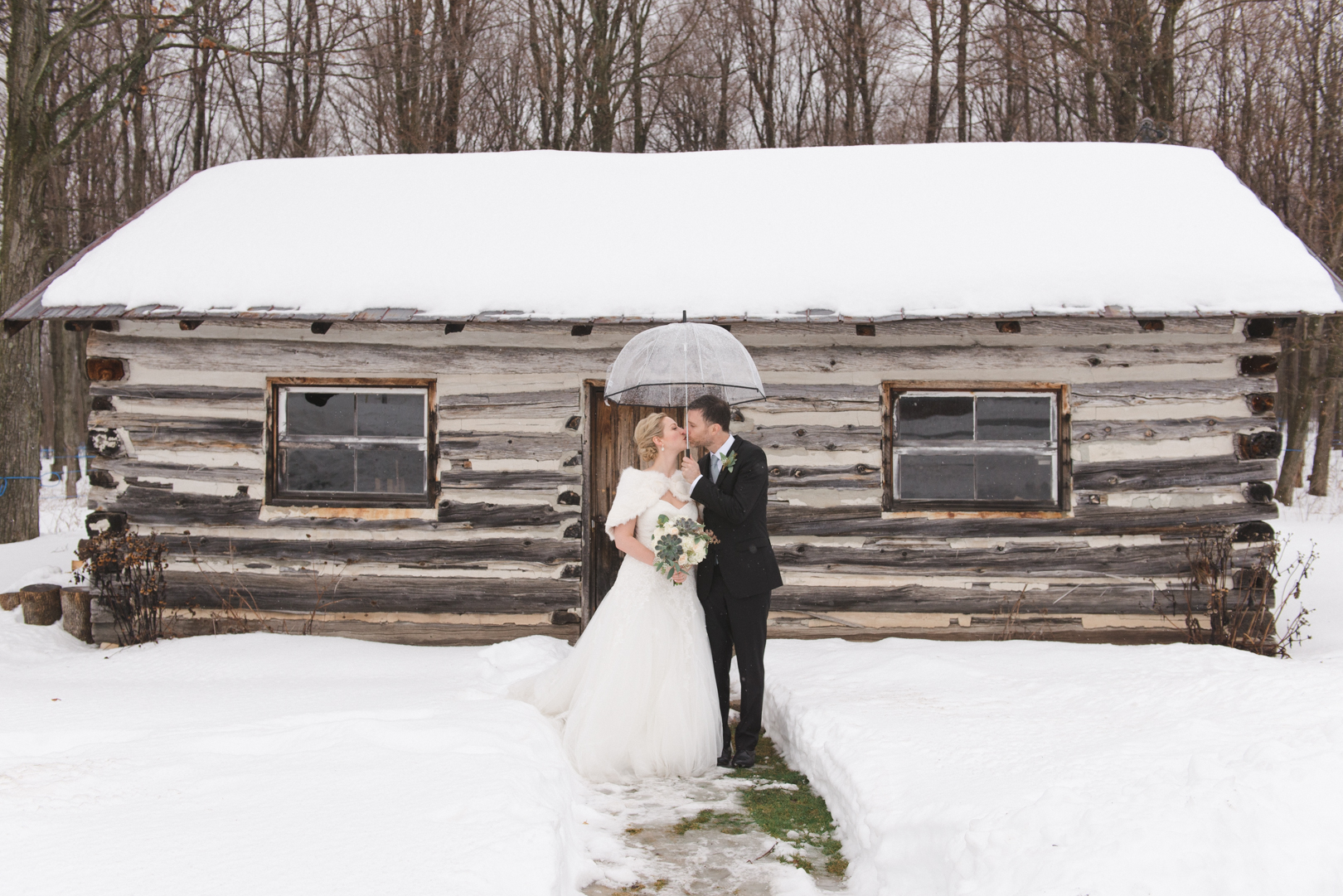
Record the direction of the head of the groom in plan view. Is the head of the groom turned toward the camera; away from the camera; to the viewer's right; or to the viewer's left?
to the viewer's left

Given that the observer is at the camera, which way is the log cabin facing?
facing the viewer

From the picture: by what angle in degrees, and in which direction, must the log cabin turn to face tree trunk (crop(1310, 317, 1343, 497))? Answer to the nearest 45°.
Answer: approximately 135° to its left

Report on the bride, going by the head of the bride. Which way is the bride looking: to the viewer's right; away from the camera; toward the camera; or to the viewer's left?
to the viewer's right

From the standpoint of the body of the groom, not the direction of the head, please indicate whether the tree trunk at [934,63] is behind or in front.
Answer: behind

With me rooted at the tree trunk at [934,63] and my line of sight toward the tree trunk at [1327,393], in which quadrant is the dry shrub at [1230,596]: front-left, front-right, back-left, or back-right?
front-right

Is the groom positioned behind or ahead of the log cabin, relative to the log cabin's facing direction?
ahead

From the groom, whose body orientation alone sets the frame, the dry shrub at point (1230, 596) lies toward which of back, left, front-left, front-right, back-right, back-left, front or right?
back

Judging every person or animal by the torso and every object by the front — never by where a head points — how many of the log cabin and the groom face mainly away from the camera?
0

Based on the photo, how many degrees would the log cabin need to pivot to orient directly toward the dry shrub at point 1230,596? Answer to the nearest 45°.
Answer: approximately 90° to its left

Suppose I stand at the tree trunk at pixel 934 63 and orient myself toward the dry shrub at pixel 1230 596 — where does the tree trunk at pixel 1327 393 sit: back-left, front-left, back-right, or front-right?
front-left

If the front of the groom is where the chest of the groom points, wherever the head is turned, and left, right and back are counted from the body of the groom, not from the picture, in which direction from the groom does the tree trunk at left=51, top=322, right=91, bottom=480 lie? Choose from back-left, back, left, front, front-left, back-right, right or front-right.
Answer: right

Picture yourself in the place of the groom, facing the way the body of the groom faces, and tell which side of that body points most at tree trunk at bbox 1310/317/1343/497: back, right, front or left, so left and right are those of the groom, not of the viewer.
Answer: back

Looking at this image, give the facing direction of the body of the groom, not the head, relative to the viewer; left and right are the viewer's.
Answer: facing the viewer and to the left of the viewer
